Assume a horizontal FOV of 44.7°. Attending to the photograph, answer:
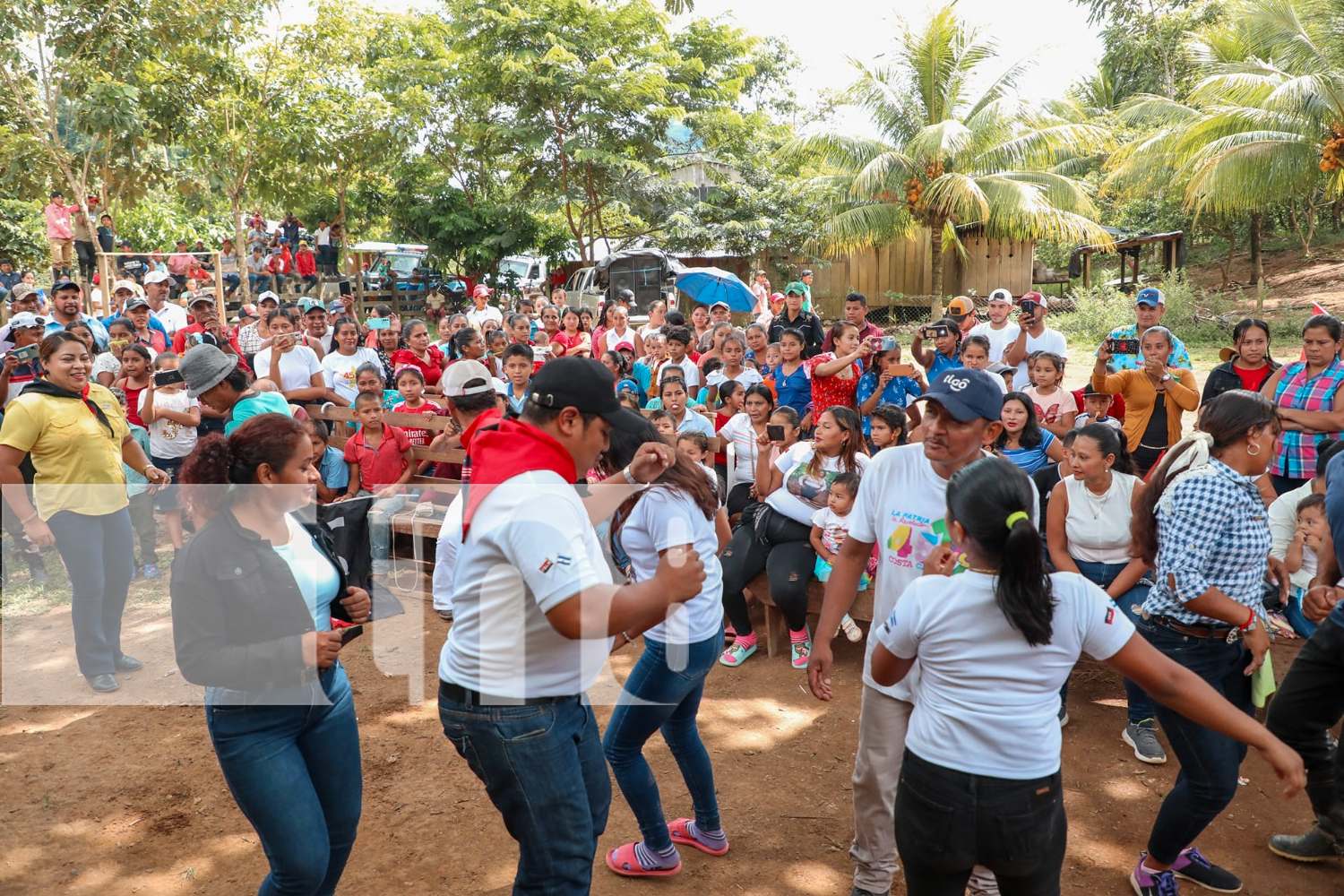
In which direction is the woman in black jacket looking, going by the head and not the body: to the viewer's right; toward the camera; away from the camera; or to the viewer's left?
to the viewer's right

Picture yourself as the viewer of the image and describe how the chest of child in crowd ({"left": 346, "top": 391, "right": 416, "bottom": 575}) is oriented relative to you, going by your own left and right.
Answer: facing the viewer

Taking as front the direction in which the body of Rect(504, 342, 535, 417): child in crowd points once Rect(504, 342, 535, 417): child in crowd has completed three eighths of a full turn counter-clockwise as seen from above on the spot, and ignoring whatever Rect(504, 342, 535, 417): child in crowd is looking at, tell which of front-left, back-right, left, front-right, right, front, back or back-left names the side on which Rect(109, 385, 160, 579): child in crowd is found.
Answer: back-left

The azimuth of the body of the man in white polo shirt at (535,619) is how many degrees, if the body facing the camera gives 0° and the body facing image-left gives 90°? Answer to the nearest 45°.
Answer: approximately 270°

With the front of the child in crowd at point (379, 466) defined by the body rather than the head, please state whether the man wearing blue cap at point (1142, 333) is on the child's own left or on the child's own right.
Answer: on the child's own left

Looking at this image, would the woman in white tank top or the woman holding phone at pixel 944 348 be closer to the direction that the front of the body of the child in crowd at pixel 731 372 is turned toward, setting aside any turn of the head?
the woman in white tank top

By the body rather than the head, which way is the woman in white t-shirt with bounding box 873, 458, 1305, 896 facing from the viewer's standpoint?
away from the camera

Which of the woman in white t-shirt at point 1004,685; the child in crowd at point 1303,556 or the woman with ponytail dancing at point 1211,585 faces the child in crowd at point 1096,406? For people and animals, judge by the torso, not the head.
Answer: the woman in white t-shirt

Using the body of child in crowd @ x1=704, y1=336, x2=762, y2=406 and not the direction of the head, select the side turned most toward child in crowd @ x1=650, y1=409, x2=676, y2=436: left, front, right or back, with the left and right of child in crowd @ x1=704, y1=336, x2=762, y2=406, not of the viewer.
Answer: front
